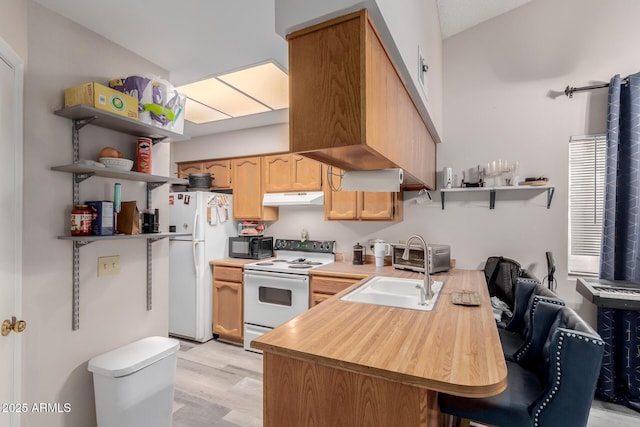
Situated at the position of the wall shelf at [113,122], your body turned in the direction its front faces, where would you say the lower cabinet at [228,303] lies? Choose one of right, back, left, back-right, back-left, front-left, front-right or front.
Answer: left

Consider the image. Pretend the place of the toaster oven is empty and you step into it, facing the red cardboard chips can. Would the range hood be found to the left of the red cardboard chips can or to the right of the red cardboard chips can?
right

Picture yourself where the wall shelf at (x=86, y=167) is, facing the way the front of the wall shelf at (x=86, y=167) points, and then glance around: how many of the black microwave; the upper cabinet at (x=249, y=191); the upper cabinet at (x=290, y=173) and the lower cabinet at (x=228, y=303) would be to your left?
4

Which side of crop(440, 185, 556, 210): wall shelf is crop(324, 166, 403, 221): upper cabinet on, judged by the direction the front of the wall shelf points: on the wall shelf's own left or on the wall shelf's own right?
on the wall shelf's own right

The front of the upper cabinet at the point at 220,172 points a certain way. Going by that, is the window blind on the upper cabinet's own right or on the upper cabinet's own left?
on the upper cabinet's own left

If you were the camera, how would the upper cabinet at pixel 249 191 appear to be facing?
facing the viewer

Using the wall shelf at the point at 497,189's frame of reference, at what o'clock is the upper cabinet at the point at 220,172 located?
The upper cabinet is roughly at 3 o'clock from the wall shelf.

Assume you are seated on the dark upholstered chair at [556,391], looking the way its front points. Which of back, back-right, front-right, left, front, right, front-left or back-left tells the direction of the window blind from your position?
right

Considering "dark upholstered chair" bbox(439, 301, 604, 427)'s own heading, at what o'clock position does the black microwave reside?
The black microwave is roughly at 1 o'clock from the dark upholstered chair.

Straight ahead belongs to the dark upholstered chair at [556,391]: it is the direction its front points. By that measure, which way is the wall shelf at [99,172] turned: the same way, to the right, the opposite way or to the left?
the opposite way

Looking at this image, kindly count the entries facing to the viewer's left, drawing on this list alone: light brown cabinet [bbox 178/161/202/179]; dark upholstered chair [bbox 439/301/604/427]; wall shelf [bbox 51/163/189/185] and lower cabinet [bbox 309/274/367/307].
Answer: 1

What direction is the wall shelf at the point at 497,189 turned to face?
toward the camera

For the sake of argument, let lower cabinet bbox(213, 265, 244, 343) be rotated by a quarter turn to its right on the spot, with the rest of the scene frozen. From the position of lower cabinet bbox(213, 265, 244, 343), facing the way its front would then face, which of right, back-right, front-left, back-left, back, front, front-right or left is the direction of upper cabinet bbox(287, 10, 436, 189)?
back-left
